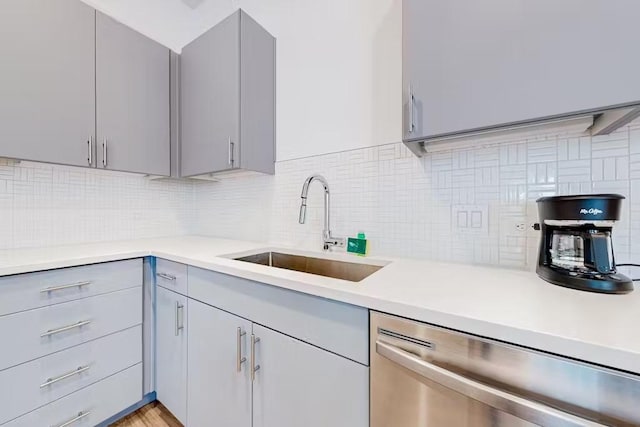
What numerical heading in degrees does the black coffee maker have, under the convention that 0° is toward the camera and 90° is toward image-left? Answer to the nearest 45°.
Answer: approximately 315°

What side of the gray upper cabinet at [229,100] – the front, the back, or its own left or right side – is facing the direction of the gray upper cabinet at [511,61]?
left

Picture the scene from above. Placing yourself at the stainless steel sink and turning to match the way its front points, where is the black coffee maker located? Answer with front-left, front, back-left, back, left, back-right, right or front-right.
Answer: left

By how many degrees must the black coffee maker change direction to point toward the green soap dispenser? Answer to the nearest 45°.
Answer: approximately 135° to its right

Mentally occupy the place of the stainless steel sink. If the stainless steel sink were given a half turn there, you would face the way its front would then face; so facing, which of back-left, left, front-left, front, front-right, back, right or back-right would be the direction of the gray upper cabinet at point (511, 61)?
right

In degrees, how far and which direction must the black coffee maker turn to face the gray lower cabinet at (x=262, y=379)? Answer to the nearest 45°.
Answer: approximately 90° to its right

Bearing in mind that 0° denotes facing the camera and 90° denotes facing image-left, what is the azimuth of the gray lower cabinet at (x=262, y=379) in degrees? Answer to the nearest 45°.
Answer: approximately 45°

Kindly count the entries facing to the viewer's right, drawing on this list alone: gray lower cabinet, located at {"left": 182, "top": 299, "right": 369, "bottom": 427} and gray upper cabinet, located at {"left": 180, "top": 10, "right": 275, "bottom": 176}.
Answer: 0
